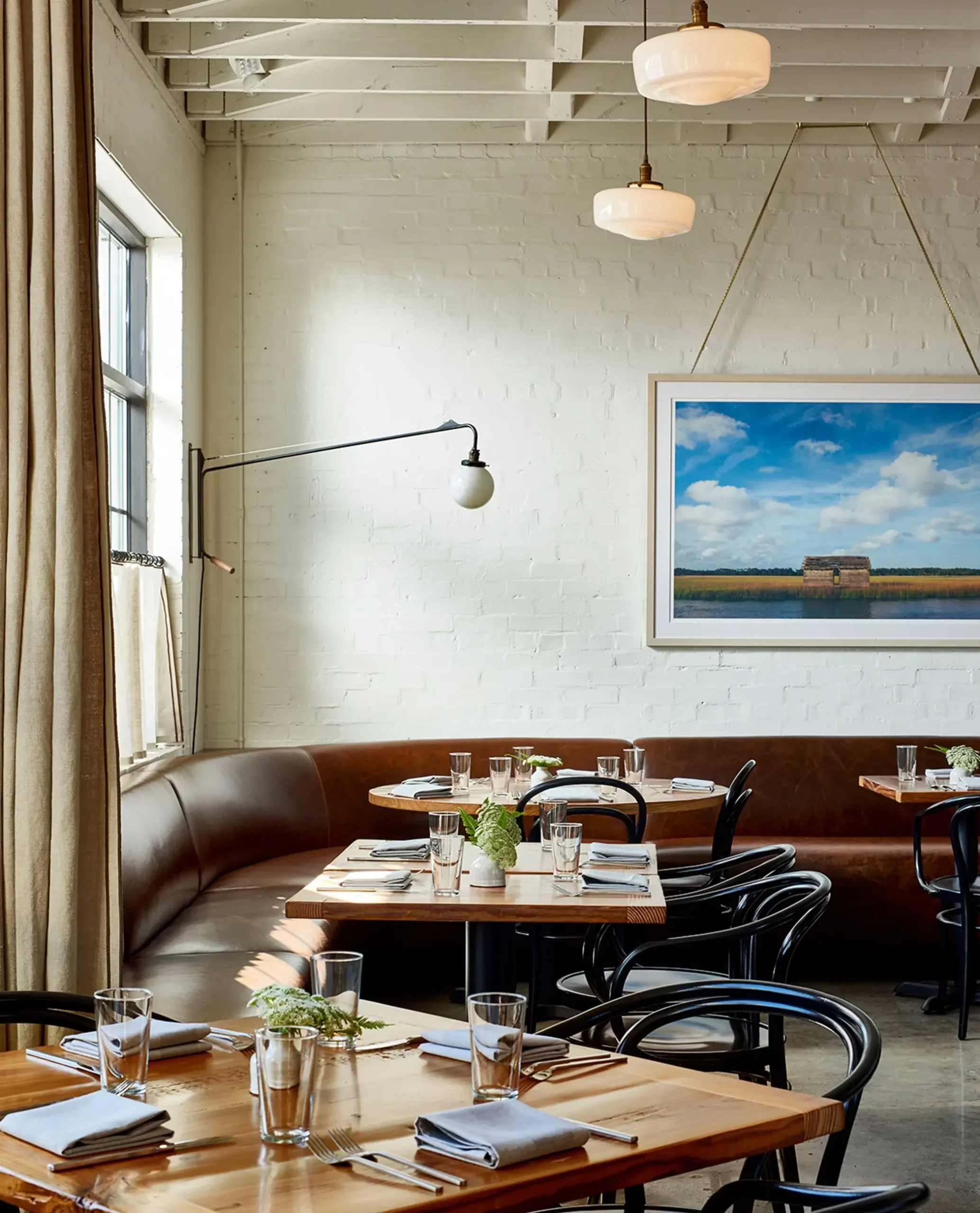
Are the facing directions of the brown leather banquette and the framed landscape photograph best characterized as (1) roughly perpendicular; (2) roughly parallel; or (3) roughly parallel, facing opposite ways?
roughly parallel

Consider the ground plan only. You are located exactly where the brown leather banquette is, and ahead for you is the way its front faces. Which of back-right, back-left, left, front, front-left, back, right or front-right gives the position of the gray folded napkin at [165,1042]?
front

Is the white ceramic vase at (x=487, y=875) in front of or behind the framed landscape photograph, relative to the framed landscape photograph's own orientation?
in front

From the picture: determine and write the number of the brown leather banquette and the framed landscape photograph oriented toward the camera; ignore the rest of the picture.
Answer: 2

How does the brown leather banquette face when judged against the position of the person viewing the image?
facing the viewer

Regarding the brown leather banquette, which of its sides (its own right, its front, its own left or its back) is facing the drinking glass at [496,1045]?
front

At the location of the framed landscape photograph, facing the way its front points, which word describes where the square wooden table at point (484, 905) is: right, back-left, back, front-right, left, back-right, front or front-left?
front

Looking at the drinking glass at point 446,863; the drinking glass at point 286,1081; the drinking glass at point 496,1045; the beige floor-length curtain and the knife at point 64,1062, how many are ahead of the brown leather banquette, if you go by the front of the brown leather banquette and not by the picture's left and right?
5

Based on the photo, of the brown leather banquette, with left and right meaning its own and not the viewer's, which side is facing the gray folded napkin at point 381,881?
front

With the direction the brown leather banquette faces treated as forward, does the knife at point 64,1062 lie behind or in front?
in front

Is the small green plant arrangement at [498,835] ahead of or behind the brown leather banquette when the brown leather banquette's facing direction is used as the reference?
ahead

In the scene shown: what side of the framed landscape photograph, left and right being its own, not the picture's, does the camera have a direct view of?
front

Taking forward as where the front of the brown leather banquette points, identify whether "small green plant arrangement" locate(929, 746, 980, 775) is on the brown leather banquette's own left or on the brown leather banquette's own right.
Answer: on the brown leather banquette's own left

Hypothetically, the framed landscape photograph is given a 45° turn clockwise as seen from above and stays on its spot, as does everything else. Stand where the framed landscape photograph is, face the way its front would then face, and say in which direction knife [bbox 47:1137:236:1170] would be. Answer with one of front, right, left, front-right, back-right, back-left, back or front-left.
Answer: front-left
